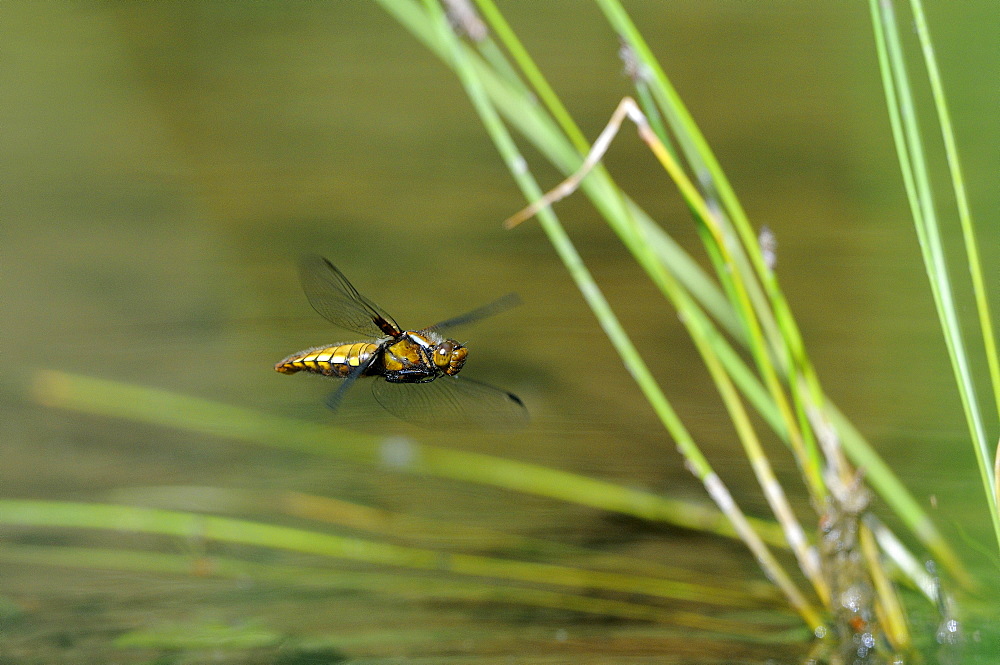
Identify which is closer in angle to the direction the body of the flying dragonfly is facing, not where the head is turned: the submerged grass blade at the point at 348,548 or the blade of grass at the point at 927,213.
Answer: the blade of grass

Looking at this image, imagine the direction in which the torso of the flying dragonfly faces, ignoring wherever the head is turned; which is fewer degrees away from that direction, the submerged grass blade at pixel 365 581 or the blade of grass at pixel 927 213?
the blade of grass

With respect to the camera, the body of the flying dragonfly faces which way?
to the viewer's right

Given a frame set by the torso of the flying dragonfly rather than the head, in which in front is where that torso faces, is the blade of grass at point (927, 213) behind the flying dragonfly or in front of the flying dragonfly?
in front
